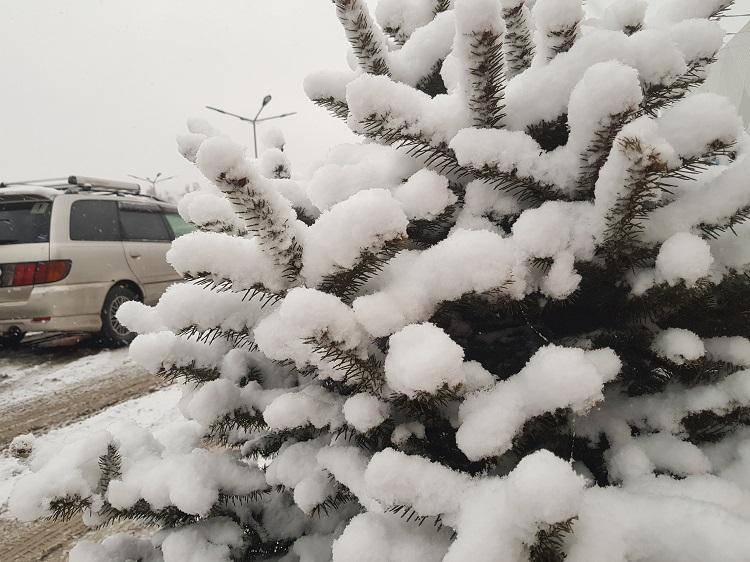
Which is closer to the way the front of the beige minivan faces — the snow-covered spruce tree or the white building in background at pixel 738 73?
the white building in background

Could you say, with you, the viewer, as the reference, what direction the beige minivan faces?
facing away from the viewer and to the right of the viewer

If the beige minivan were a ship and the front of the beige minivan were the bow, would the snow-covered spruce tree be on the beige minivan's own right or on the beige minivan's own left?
on the beige minivan's own right

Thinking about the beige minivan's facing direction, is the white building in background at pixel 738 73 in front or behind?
in front
